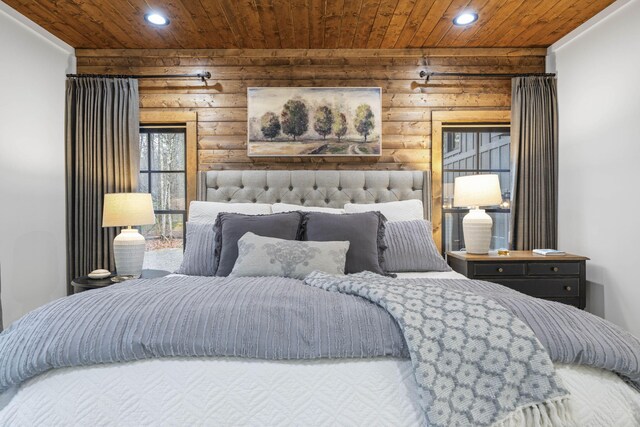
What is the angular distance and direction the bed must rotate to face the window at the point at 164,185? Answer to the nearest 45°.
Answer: approximately 135° to its right

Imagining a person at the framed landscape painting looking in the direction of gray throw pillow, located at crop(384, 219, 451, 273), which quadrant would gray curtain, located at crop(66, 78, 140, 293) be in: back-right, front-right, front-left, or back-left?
back-right

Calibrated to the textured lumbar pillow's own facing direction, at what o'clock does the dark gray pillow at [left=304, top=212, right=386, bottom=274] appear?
The dark gray pillow is roughly at 8 o'clock from the textured lumbar pillow.

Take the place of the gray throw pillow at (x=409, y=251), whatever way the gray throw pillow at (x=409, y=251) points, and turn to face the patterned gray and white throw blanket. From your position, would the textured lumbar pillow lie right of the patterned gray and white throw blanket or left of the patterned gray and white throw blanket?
right

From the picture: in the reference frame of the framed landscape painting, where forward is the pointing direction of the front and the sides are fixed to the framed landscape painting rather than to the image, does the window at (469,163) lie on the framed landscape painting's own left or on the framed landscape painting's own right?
on the framed landscape painting's own left

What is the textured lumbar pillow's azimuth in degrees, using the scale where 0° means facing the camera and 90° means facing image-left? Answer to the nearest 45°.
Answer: approximately 0°

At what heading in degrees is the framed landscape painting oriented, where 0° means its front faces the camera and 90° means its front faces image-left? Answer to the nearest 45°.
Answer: approximately 0°
